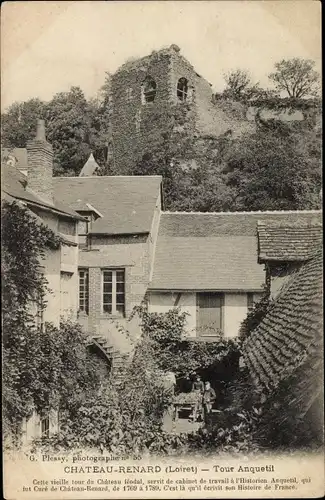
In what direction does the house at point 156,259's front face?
toward the camera

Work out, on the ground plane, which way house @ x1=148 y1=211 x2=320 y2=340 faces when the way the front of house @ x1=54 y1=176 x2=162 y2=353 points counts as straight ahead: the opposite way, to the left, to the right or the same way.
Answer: the same way

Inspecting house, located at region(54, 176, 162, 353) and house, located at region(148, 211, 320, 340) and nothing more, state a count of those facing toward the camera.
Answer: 2

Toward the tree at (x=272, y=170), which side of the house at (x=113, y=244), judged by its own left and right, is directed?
back

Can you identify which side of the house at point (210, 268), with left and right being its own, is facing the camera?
front
